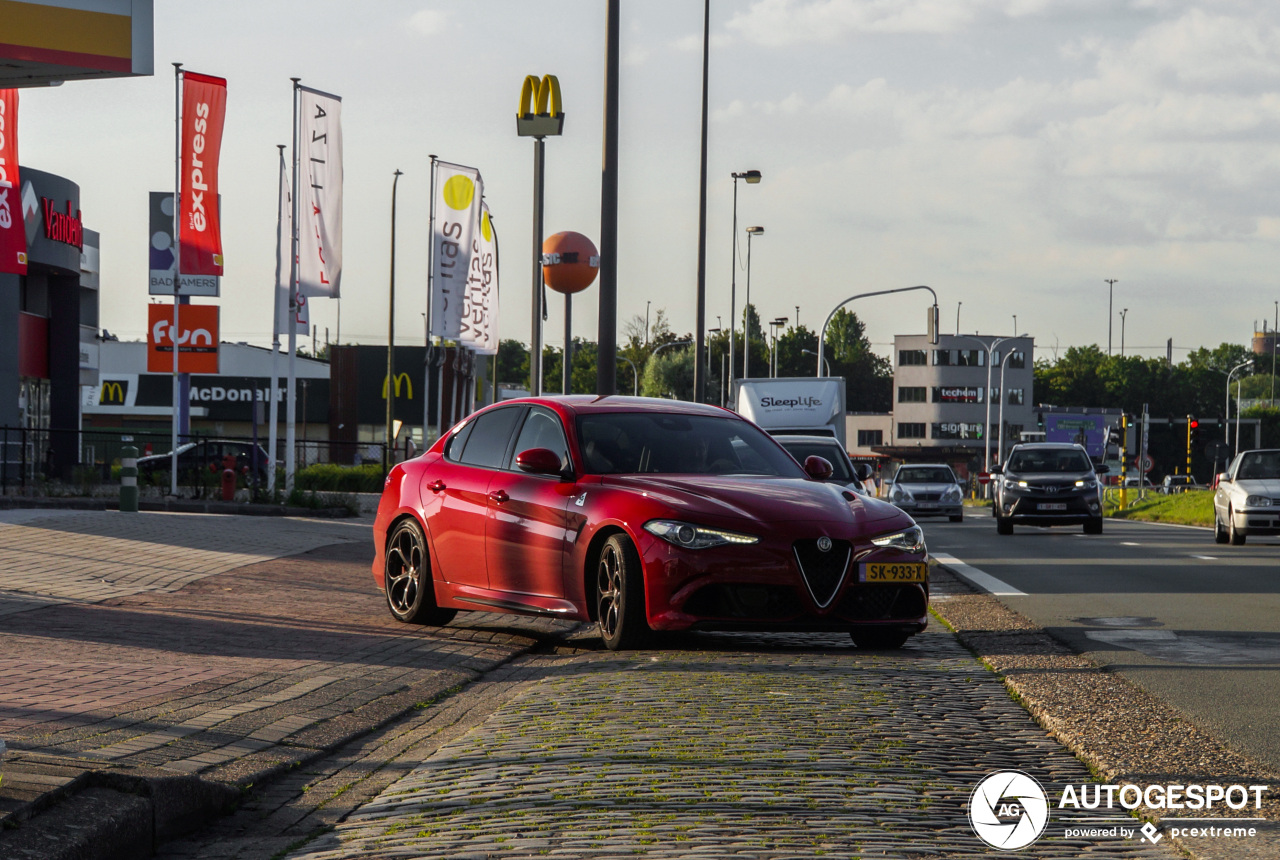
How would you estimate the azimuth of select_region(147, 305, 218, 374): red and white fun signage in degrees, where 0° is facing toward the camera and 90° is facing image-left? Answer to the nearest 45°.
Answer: approximately 0°

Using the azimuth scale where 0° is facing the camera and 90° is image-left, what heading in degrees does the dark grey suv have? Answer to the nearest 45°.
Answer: approximately 0°

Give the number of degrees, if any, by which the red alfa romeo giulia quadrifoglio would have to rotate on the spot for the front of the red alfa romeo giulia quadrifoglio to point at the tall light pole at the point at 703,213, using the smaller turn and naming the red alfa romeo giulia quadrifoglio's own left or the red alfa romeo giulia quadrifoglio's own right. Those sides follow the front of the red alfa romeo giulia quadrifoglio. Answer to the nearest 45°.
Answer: approximately 135° to the red alfa romeo giulia quadrifoglio's own left

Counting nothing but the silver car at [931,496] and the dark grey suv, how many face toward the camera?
2

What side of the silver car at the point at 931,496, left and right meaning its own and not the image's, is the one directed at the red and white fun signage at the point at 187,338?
right

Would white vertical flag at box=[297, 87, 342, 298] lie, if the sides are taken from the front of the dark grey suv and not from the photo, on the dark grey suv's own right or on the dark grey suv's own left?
on the dark grey suv's own right
